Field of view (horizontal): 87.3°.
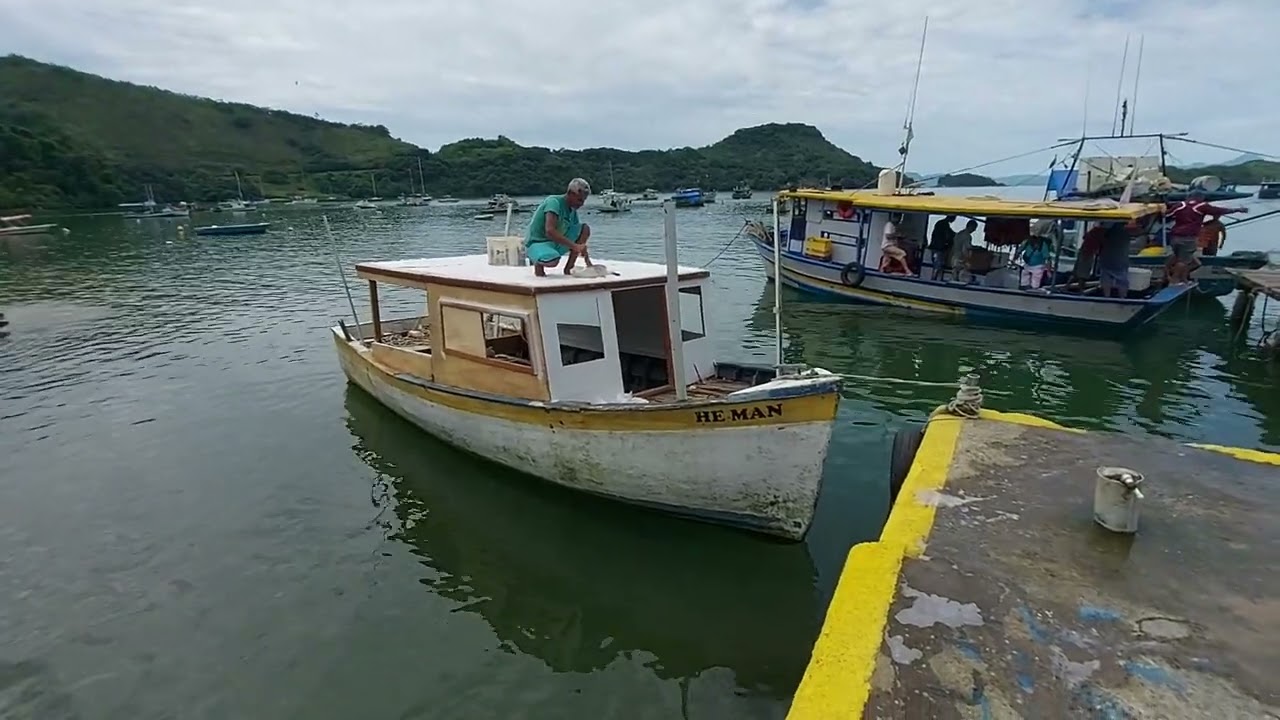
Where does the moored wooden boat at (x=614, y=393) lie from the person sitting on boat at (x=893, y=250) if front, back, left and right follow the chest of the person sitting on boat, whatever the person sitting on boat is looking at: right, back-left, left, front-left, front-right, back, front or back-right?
right

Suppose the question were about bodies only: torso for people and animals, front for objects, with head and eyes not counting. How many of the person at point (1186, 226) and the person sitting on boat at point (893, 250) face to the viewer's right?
1

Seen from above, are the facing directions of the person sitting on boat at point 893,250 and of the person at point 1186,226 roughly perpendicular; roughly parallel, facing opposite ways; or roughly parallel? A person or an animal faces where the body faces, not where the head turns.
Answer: roughly perpendicular
